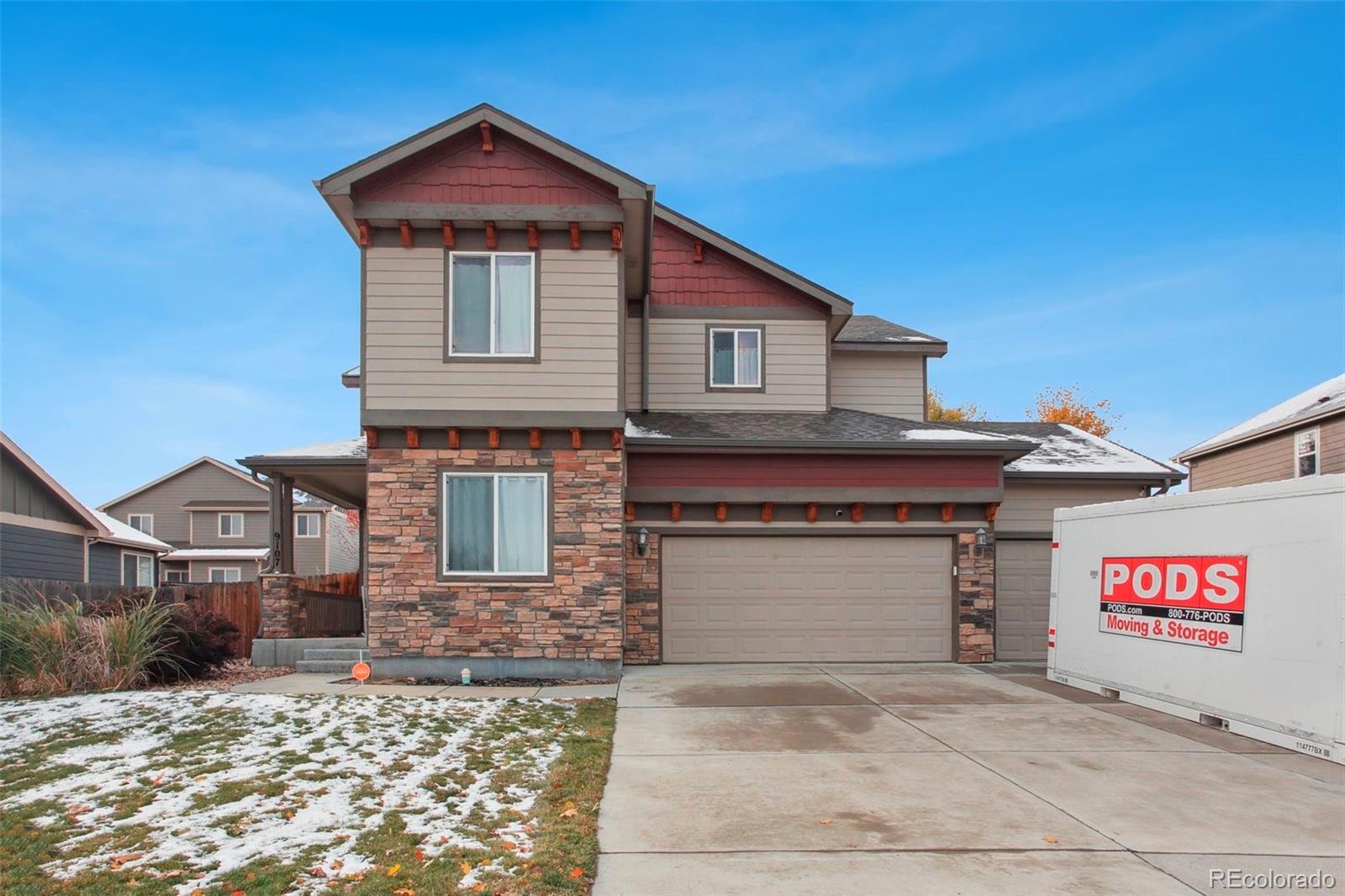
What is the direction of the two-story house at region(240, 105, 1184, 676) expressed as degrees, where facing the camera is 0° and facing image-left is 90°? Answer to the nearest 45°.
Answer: approximately 0°

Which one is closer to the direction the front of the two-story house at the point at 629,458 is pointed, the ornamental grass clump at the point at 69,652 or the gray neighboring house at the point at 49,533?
the ornamental grass clump

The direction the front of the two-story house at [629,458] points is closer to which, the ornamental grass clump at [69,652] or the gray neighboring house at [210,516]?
the ornamental grass clump

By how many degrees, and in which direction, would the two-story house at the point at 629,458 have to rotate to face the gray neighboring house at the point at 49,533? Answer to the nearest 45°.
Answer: approximately 135° to its right

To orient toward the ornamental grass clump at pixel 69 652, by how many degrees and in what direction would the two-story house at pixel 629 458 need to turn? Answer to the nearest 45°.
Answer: approximately 45° to its right

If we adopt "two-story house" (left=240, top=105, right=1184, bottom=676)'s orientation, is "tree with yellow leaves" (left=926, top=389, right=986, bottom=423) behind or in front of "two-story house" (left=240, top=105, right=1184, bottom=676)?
behind
